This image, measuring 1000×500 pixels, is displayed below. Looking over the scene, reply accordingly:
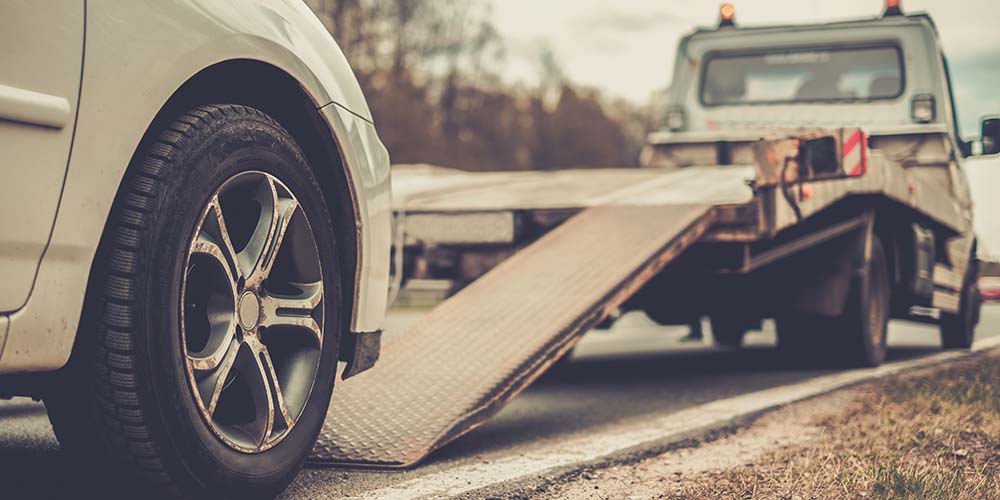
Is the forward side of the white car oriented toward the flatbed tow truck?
yes

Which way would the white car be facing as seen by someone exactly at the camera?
facing away from the viewer and to the right of the viewer
